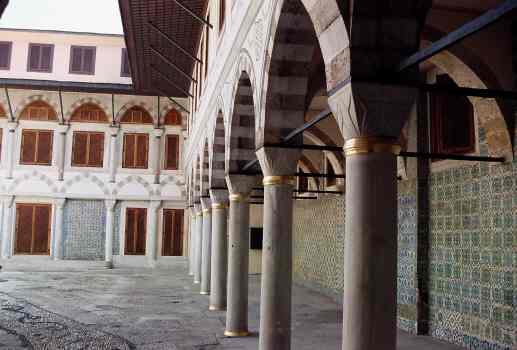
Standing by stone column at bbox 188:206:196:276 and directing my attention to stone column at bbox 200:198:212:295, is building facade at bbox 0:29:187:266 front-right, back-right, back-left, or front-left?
back-right

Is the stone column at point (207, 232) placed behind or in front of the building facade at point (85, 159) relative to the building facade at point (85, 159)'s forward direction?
in front

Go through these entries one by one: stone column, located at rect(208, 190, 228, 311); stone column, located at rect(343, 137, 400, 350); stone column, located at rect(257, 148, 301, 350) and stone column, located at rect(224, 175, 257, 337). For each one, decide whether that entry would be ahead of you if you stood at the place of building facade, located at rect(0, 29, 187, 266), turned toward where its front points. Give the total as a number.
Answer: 4

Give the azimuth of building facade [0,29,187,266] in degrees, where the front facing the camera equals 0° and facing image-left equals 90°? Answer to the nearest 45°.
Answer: approximately 0°

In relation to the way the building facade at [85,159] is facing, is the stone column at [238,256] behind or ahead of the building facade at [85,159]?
ahead

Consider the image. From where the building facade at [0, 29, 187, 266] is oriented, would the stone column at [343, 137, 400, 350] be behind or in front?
in front
